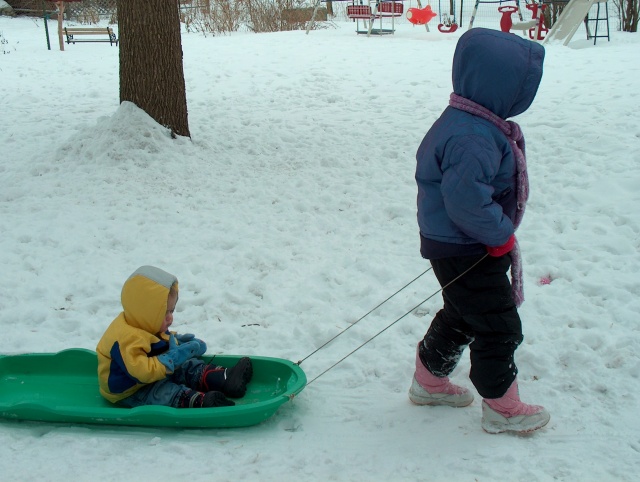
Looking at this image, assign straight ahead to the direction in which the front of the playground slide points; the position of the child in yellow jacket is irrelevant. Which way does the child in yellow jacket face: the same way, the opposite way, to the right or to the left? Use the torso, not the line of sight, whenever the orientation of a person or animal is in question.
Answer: the opposite way

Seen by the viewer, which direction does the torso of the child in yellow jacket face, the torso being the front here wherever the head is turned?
to the viewer's right

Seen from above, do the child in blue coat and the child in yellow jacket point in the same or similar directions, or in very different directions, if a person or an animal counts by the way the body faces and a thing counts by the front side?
same or similar directions

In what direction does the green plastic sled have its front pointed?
to the viewer's right

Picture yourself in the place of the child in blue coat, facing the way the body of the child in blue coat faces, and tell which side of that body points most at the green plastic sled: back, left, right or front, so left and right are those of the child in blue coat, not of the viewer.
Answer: back

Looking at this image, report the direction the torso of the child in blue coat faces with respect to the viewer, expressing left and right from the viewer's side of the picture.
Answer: facing to the right of the viewer

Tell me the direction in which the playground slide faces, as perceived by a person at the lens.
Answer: facing the viewer and to the left of the viewer

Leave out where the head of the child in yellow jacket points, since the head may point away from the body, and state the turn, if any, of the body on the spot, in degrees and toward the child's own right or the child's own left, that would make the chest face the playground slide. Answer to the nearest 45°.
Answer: approximately 45° to the child's own left

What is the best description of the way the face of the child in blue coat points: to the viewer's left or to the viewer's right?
to the viewer's right

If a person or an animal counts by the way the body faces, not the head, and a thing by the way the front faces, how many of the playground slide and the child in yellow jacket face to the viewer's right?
1

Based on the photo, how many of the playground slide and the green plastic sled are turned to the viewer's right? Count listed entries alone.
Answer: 1

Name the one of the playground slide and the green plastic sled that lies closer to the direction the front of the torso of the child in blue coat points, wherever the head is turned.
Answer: the playground slide

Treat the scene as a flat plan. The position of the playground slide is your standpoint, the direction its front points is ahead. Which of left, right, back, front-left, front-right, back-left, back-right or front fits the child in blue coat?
front-left

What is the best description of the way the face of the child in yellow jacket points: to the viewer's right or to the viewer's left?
to the viewer's right

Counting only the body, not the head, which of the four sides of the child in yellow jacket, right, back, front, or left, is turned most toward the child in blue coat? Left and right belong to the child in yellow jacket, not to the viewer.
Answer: front
